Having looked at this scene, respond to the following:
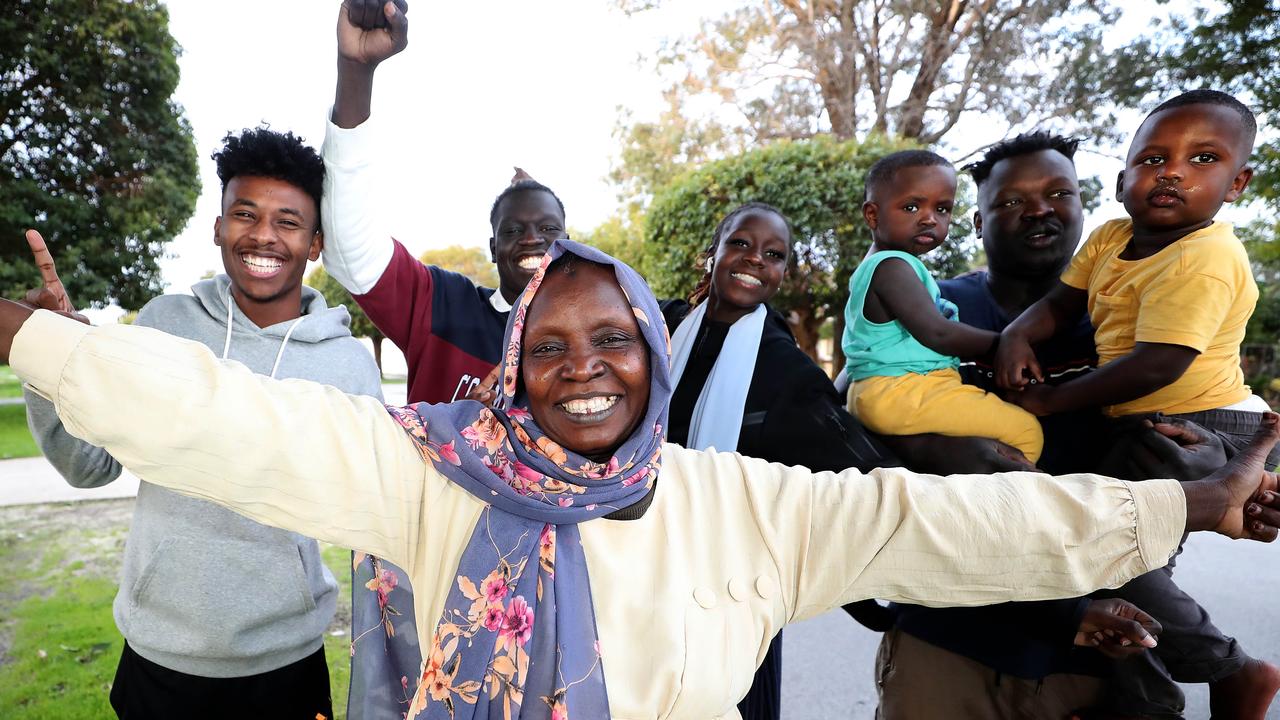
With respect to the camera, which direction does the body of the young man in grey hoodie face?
toward the camera

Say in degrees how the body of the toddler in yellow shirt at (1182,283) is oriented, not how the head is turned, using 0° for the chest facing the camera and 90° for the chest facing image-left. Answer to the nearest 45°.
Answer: approximately 45°

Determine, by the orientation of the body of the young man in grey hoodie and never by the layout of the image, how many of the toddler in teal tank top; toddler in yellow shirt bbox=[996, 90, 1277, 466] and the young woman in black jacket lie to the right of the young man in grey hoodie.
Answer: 0

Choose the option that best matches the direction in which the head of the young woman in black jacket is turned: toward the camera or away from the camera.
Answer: toward the camera

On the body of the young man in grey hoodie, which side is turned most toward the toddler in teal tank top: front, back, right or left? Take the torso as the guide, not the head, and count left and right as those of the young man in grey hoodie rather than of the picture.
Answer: left
